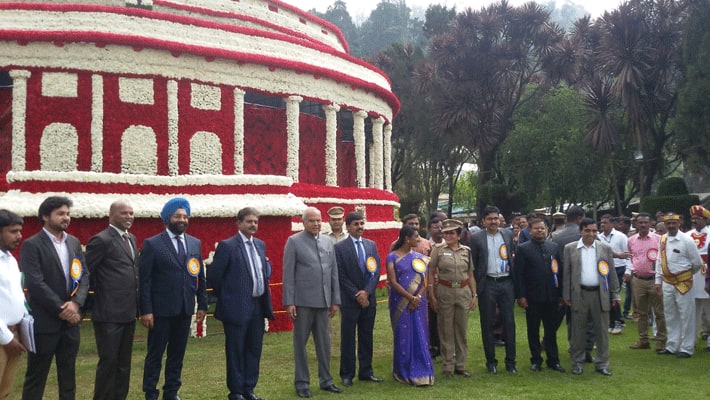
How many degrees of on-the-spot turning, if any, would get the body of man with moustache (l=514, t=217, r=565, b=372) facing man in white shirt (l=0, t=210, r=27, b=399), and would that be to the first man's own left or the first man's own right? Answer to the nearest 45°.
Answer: approximately 90° to the first man's own right

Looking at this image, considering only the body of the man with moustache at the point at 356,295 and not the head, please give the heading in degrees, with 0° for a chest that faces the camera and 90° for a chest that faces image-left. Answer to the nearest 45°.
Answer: approximately 315°

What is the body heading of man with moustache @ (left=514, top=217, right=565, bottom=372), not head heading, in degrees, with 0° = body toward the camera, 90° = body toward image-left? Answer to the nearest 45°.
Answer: approximately 315°

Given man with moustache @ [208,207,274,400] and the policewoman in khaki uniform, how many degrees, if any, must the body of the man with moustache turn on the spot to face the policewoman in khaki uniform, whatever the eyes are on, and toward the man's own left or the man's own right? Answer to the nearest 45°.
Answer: approximately 45° to the man's own left

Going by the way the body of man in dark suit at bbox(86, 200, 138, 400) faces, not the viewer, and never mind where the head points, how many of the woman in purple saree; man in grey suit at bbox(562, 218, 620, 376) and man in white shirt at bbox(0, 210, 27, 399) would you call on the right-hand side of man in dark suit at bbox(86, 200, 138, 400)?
1

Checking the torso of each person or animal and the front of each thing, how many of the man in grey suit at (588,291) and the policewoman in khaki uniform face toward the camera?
2

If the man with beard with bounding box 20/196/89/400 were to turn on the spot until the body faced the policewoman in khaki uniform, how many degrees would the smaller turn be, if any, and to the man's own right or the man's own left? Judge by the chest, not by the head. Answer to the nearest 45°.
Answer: approximately 45° to the man's own left

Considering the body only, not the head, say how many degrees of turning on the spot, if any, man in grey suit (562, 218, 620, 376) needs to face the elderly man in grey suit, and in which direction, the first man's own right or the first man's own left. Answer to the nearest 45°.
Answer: approximately 45° to the first man's own right

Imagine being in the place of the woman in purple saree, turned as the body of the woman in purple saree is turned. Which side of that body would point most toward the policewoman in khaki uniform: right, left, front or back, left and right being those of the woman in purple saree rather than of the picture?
left
